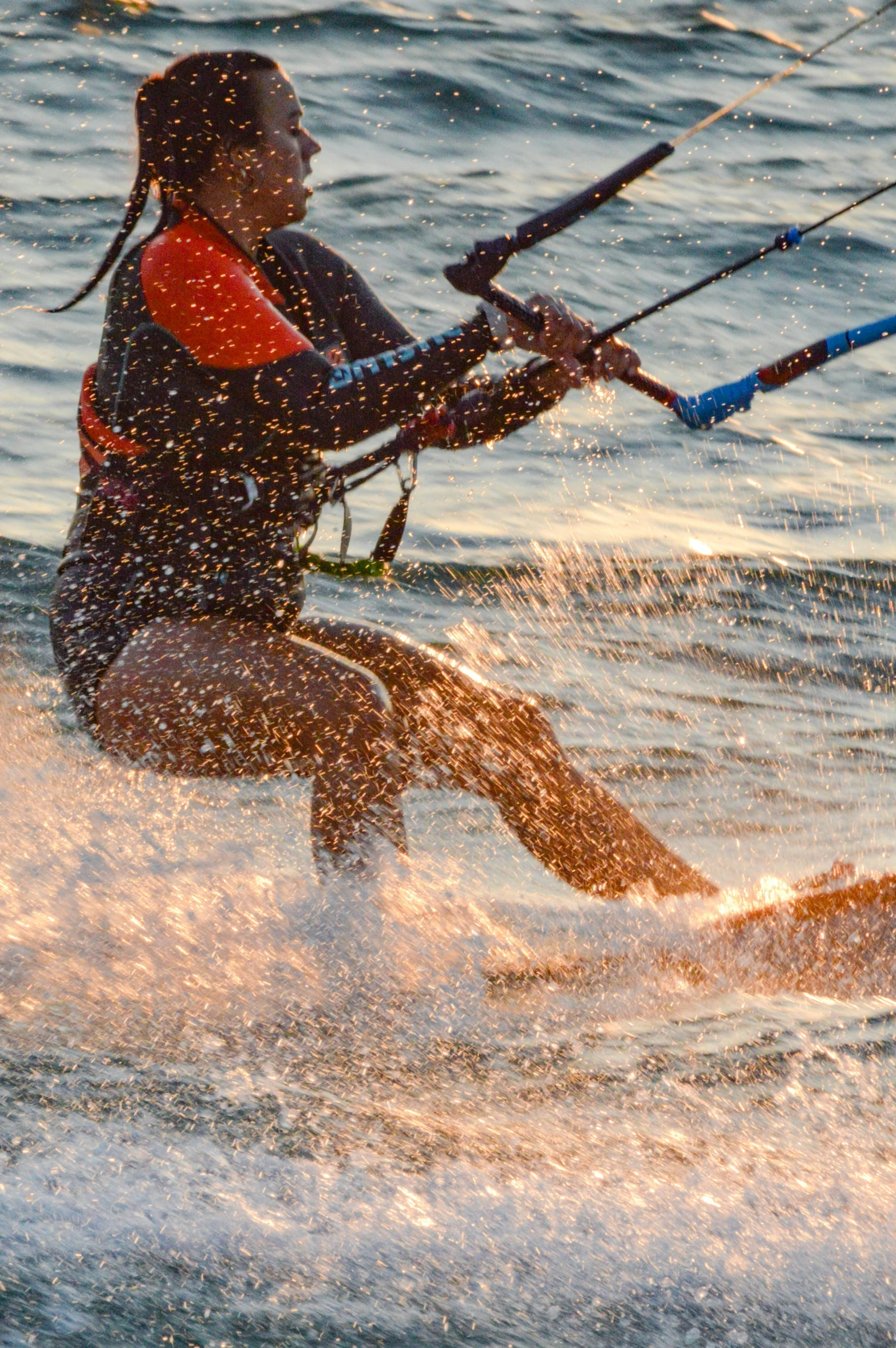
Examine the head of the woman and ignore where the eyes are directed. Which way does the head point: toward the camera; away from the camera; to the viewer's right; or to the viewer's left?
to the viewer's right

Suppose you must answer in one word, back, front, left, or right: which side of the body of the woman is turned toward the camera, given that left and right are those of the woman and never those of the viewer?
right
